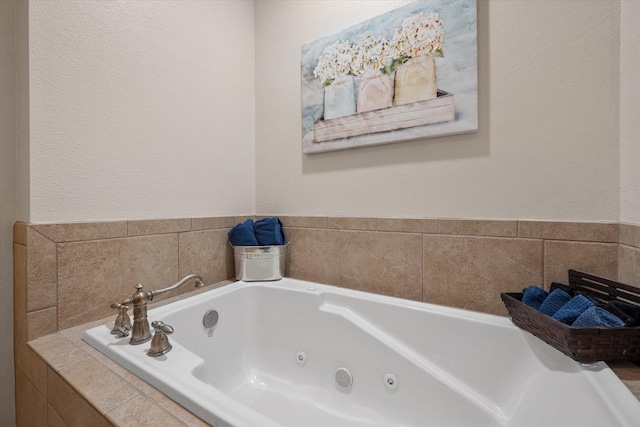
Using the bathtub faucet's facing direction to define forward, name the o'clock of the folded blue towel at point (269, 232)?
The folded blue towel is roughly at 11 o'clock from the bathtub faucet.

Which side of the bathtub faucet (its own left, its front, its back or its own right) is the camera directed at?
right

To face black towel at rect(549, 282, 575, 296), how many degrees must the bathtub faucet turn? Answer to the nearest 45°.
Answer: approximately 45° to its right

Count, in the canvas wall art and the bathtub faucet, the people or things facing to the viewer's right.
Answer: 1
